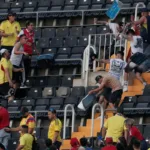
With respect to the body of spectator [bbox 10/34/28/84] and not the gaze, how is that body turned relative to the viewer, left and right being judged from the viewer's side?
facing to the right of the viewer

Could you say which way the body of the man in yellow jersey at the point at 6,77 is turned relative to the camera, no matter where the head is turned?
to the viewer's right

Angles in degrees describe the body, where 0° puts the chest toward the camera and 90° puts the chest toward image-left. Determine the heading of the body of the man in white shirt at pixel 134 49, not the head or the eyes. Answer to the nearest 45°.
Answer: approximately 90°

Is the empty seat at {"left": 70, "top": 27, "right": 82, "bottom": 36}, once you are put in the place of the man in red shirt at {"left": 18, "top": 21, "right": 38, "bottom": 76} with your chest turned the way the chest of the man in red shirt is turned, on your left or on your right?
on your left

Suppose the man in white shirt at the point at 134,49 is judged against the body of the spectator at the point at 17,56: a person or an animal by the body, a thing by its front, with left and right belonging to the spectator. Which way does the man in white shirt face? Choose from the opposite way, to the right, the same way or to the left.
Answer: the opposite way

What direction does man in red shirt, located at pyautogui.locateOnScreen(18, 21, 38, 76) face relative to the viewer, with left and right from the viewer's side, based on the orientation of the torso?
facing the viewer and to the right of the viewer

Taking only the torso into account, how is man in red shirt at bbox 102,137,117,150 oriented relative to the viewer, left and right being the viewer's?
facing away from the viewer
